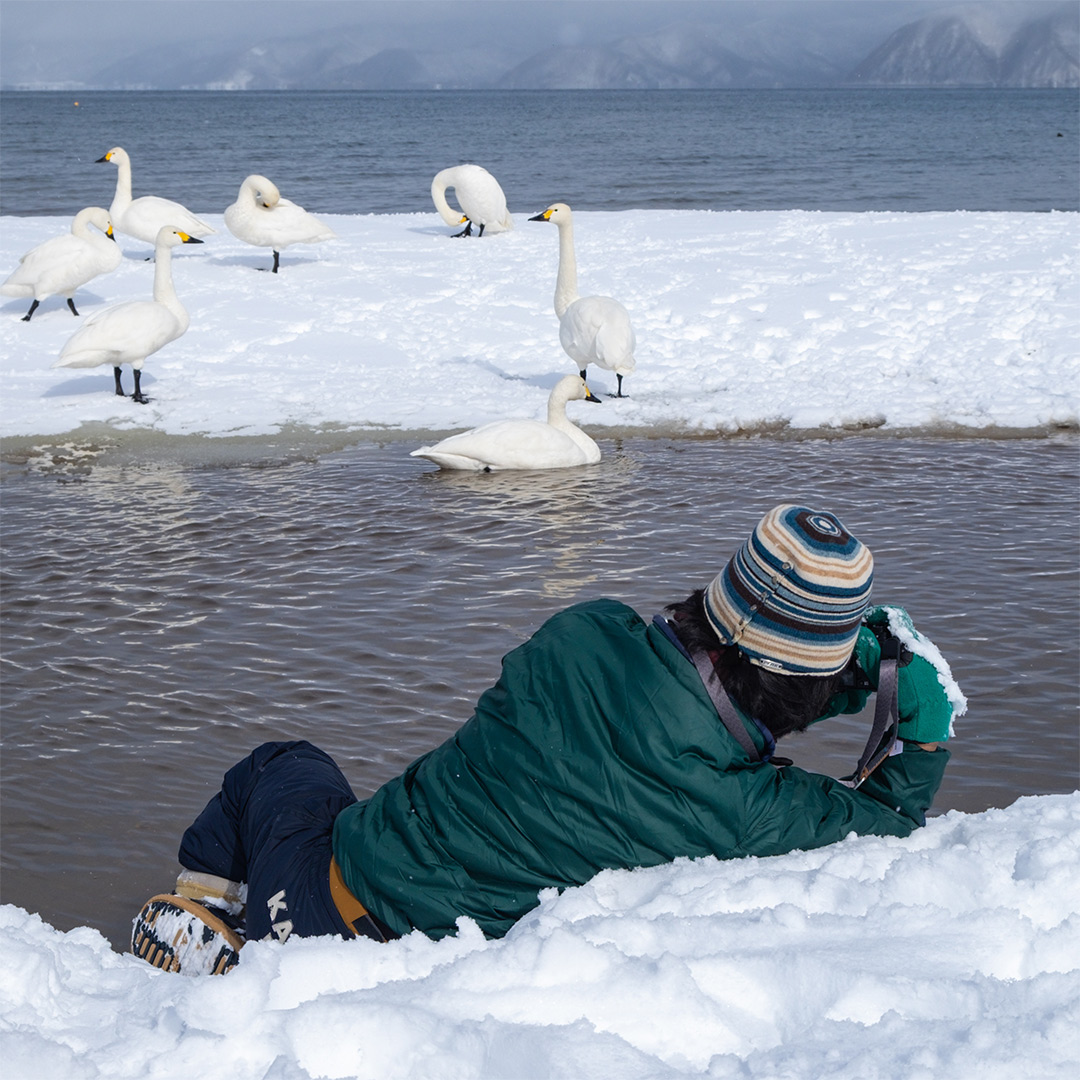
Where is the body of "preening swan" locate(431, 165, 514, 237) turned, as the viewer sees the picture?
to the viewer's left

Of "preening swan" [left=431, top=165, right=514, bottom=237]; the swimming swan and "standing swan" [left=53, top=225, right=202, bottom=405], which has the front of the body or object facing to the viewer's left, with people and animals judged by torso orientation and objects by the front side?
the preening swan

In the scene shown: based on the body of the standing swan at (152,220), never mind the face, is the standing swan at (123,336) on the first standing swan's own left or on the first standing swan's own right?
on the first standing swan's own left

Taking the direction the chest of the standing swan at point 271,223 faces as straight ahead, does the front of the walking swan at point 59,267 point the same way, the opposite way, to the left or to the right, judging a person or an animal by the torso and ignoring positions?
the opposite way

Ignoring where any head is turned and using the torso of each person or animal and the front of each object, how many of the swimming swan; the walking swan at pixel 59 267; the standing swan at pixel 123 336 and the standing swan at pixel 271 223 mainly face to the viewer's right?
3

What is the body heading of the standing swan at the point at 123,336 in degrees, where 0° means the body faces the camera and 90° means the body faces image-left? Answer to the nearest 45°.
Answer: approximately 270°

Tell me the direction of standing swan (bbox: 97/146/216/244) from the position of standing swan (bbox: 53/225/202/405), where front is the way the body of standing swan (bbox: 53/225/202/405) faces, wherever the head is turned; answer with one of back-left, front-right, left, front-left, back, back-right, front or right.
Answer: left

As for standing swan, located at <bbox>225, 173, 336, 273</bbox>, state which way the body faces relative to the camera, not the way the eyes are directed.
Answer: to the viewer's left

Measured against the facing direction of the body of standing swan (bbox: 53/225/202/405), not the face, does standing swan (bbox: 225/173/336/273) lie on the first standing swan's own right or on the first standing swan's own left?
on the first standing swan's own left

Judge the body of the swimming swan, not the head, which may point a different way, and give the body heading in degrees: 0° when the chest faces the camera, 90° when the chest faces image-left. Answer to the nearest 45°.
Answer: approximately 270°

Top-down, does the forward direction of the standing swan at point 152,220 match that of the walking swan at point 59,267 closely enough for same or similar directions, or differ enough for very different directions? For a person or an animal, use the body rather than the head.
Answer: very different directions

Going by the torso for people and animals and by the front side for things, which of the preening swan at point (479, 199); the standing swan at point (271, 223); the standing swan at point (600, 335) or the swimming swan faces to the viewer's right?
the swimming swan
